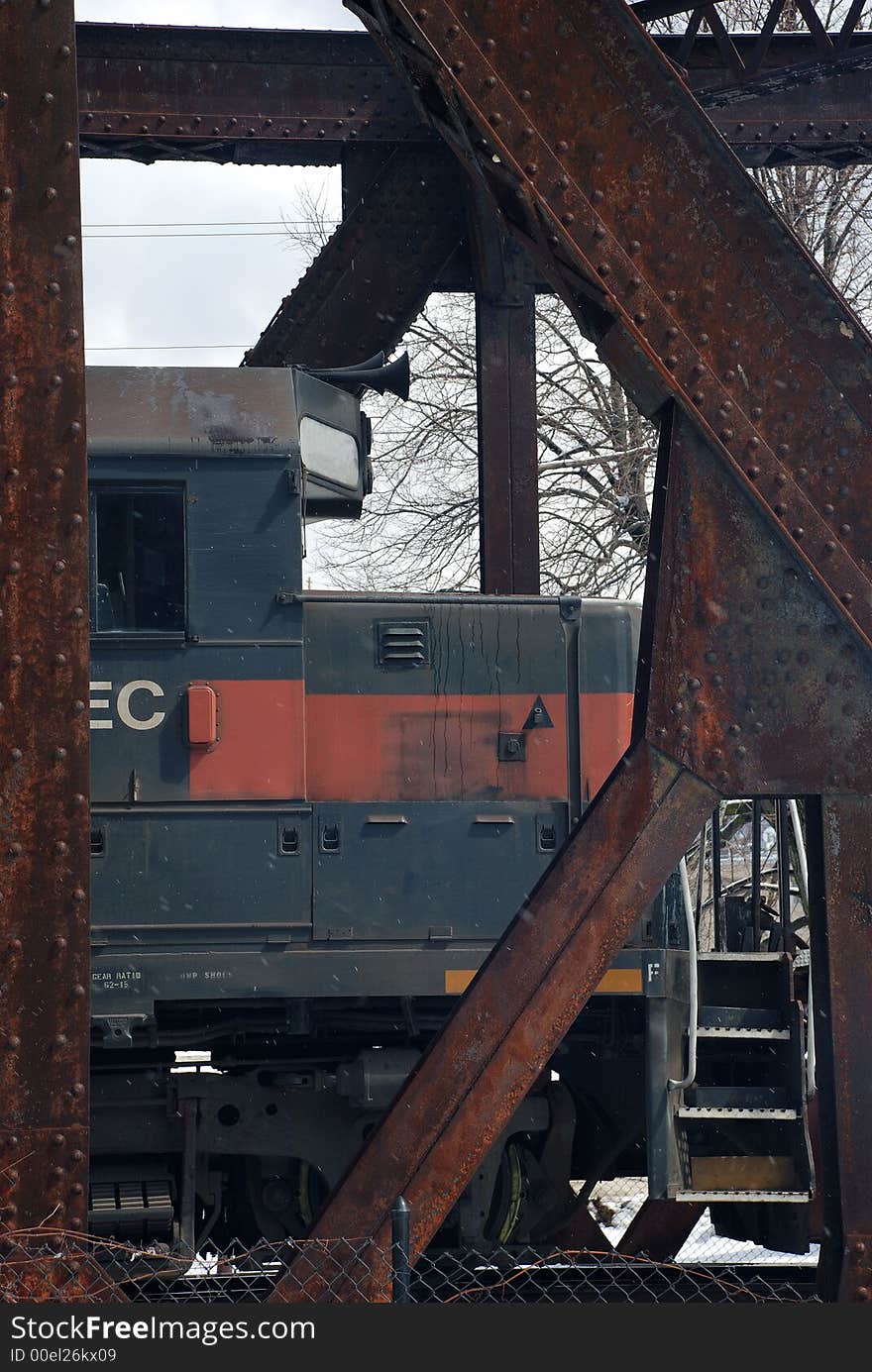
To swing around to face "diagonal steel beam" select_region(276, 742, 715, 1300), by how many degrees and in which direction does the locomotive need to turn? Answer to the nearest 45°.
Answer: approximately 90° to its right

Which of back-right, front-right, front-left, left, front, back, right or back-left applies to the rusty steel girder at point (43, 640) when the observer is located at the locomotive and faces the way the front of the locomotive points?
right

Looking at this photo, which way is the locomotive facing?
to the viewer's right

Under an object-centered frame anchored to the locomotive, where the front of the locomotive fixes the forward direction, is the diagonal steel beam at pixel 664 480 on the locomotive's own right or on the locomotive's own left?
on the locomotive's own right
